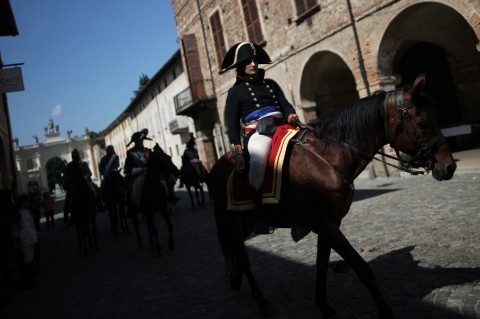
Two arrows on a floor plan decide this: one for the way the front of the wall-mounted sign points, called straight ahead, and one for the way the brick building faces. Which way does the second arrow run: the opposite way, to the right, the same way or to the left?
to the right

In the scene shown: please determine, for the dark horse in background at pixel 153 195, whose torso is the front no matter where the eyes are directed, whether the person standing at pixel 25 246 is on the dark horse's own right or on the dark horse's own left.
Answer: on the dark horse's own right

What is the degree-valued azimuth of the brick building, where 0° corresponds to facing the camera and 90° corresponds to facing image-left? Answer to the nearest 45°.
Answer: approximately 45°

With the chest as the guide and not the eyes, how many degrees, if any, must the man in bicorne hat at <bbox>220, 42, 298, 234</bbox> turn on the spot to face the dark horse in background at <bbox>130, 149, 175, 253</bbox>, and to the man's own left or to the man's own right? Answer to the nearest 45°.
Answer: approximately 180°
